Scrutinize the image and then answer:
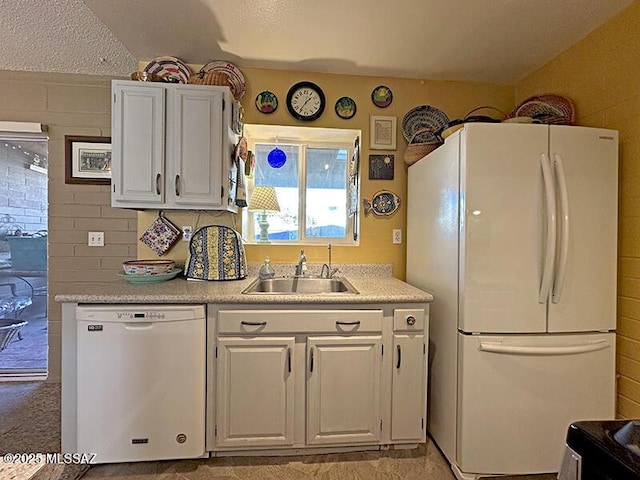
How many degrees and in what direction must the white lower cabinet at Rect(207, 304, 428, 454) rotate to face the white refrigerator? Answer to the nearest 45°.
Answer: approximately 90° to its left

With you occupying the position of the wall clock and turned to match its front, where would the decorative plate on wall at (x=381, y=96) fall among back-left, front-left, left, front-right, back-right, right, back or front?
left

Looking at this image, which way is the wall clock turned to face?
toward the camera

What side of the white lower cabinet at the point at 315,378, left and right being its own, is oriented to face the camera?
front

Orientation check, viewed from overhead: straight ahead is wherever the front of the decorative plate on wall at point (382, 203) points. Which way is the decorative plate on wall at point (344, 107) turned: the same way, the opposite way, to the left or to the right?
the same way

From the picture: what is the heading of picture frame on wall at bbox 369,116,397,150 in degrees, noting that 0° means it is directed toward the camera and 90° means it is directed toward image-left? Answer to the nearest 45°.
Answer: approximately 0°

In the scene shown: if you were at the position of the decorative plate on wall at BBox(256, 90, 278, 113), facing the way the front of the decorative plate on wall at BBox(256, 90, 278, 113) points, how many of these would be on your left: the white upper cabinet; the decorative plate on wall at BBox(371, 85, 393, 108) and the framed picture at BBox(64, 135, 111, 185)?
1

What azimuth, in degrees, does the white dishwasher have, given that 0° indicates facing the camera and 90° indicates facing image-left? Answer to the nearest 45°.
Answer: approximately 0°

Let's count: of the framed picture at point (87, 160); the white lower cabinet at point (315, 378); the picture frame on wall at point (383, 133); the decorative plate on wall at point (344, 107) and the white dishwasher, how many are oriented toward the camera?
5

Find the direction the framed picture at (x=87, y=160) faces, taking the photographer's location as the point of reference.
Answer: facing the viewer

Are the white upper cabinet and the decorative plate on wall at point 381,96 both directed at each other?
no

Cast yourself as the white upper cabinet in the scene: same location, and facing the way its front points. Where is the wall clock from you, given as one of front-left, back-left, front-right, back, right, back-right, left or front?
left
